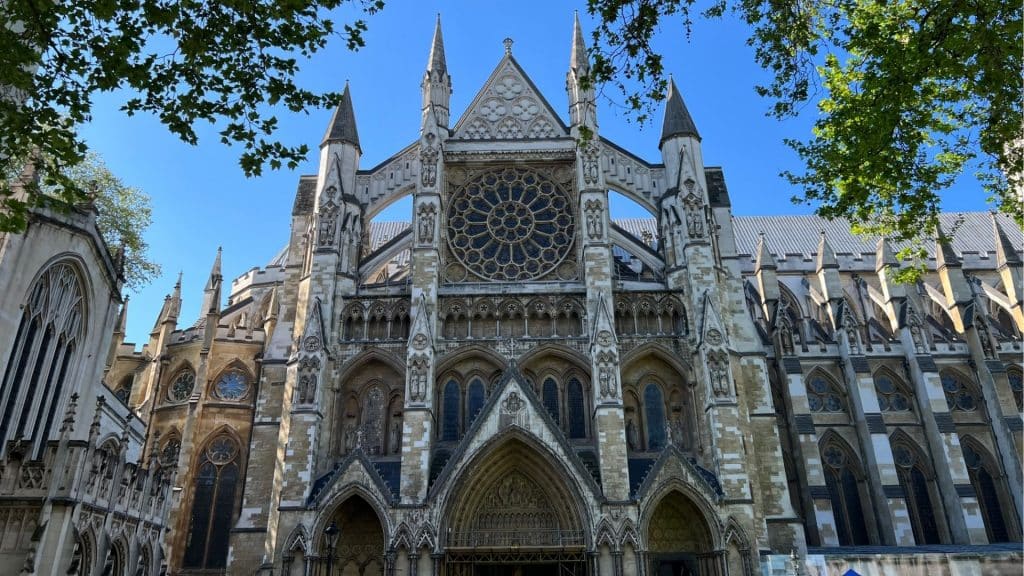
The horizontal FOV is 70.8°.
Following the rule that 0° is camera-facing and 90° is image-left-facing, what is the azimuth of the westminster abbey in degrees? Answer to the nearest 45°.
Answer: approximately 0°
